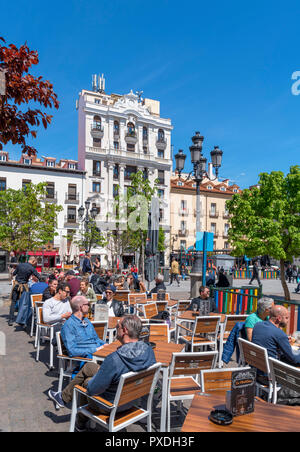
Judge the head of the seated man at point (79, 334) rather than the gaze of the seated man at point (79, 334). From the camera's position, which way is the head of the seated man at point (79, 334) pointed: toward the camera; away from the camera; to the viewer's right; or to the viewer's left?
to the viewer's right

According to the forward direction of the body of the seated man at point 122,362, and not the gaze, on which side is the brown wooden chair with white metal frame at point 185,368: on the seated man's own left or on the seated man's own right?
on the seated man's own right

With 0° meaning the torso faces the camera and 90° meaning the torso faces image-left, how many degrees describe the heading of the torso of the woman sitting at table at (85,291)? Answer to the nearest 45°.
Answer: approximately 45°

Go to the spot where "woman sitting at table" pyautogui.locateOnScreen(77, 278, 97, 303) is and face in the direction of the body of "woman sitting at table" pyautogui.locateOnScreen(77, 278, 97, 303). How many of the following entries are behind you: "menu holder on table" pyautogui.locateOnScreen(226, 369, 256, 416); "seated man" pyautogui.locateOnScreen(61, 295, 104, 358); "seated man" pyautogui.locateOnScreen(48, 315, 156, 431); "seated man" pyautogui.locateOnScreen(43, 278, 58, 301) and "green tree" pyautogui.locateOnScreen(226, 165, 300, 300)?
1
